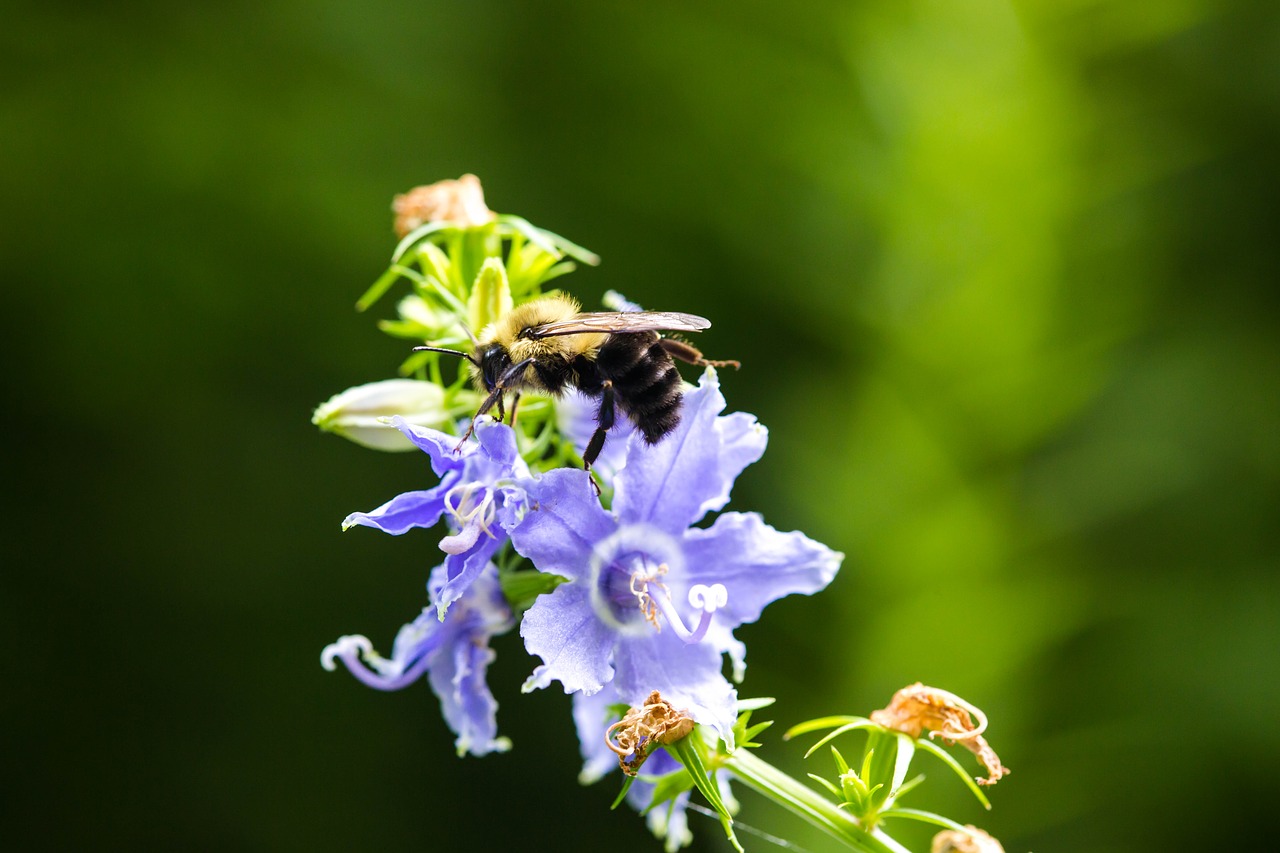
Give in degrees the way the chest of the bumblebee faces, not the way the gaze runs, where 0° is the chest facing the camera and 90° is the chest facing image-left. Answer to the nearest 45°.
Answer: approximately 90°
